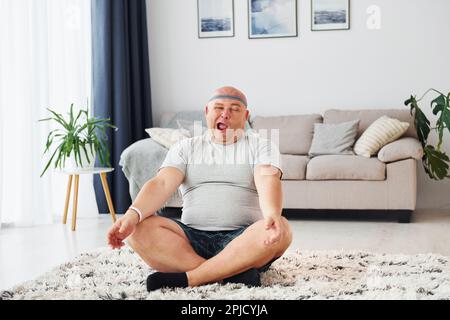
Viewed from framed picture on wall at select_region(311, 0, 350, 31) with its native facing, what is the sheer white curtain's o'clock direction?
The sheer white curtain is roughly at 2 o'clock from the framed picture on wall.

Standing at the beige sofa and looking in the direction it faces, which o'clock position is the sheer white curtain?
The sheer white curtain is roughly at 3 o'clock from the beige sofa.

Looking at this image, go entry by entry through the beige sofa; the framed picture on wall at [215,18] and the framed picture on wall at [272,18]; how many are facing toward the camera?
3

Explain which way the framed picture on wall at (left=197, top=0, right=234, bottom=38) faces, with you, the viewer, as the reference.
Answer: facing the viewer

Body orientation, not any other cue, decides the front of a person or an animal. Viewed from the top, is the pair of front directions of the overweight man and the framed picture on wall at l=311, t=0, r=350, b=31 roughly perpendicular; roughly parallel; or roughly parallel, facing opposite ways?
roughly parallel

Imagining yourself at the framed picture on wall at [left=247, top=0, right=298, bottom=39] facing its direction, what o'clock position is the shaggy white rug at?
The shaggy white rug is roughly at 12 o'clock from the framed picture on wall.

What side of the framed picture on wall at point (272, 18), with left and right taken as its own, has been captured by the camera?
front

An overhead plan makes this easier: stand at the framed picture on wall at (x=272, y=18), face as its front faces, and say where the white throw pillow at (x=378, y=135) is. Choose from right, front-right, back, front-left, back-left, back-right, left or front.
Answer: front-left

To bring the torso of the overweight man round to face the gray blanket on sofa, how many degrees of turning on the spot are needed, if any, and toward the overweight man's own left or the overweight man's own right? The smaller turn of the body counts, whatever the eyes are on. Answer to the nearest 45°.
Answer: approximately 180°

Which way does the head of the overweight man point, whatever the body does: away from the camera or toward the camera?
toward the camera

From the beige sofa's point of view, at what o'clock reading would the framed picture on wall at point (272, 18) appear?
The framed picture on wall is roughly at 5 o'clock from the beige sofa.

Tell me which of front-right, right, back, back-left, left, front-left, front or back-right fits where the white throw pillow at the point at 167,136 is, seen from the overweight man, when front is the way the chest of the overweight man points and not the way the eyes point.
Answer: back

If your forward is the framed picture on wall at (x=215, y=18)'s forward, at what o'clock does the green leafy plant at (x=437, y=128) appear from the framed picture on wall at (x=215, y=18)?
The green leafy plant is roughly at 10 o'clock from the framed picture on wall.

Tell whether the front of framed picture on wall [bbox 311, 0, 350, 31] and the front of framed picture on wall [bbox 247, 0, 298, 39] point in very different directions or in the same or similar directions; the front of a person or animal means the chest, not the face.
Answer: same or similar directions

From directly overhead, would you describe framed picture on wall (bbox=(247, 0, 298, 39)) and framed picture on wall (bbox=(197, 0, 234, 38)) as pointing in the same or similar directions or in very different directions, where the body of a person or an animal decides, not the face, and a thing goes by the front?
same or similar directions
